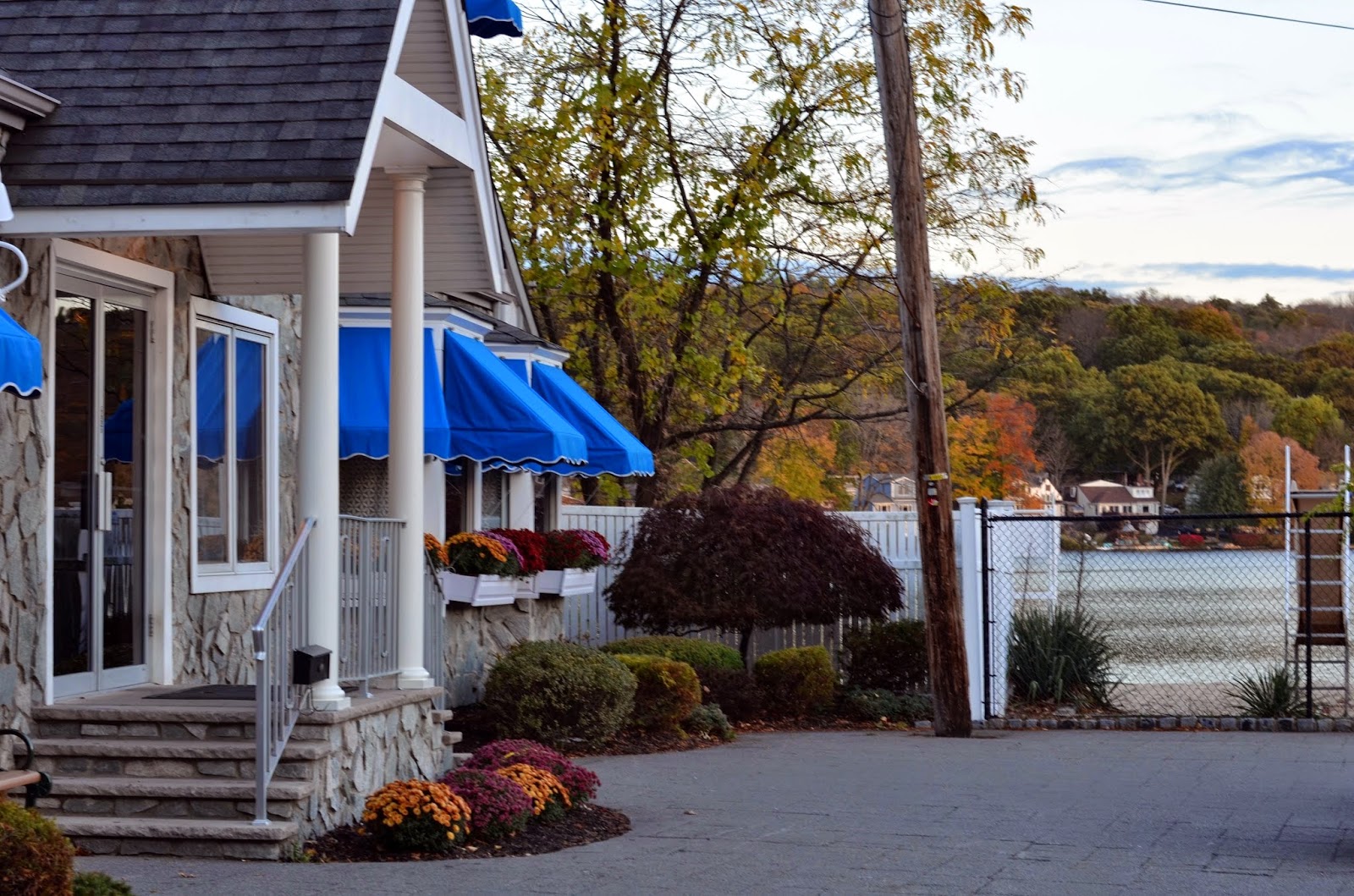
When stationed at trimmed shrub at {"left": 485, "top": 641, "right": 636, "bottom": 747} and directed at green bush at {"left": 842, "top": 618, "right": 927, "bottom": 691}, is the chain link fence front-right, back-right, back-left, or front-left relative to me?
front-right

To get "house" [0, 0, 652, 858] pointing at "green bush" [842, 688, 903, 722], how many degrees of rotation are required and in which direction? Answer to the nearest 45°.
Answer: approximately 90° to its left

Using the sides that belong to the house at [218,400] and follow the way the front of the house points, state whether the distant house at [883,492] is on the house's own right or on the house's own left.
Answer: on the house's own left

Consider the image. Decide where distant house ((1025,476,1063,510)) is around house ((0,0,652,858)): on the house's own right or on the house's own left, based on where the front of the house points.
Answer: on the house's own left

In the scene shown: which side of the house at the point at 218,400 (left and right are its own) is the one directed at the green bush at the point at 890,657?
left

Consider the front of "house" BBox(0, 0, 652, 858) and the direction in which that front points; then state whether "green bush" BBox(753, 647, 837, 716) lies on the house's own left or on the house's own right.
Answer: on the house's own left

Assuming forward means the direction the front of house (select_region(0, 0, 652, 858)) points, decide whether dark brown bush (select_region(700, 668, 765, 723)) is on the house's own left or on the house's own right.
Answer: on the house's own left

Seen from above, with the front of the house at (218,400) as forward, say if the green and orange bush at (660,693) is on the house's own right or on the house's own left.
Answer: on the house's own left

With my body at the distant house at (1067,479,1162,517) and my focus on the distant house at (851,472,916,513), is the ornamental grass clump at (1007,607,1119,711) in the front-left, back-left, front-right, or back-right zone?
front-left

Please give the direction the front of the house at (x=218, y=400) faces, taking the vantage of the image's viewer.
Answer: facing the viewer and to the right of the viewer

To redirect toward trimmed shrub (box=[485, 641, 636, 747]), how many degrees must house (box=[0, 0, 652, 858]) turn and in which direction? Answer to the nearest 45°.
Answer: approximately 90° to its left
